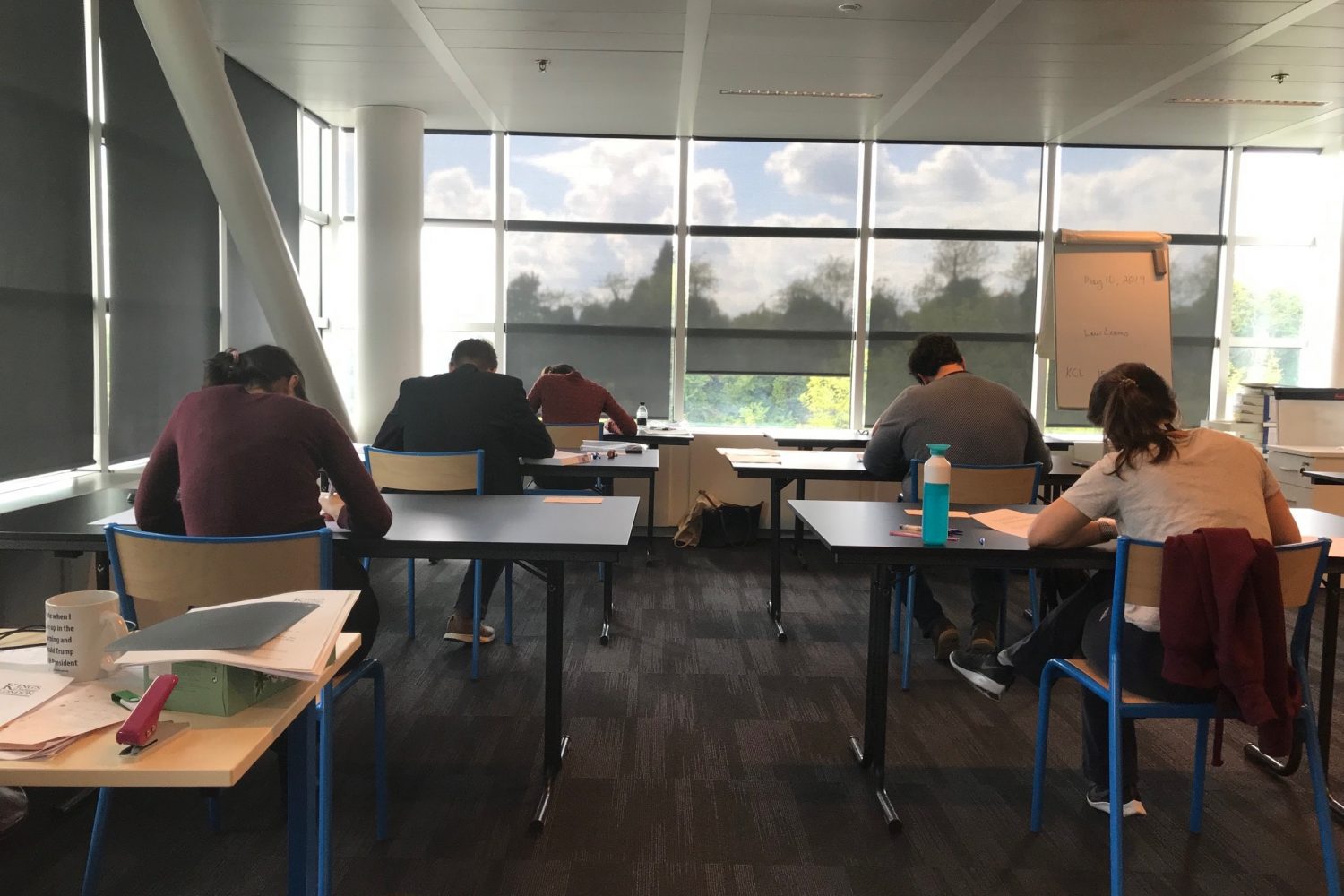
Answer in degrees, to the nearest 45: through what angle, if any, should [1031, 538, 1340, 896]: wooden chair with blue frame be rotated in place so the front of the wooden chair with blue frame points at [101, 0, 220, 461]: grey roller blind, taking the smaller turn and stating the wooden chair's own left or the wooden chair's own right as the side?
approximately 45° to the wooden chair's own left

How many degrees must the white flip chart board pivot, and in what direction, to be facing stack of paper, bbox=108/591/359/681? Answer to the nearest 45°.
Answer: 0° — it already faces it

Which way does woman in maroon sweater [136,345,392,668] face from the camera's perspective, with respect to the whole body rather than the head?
away from the camera

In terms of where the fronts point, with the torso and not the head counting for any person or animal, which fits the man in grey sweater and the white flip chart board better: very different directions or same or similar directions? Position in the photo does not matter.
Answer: very different directions

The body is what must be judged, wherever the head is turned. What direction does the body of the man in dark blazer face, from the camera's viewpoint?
away from the camera

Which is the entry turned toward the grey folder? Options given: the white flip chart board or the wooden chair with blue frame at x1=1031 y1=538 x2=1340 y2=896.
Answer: the white flip chart board

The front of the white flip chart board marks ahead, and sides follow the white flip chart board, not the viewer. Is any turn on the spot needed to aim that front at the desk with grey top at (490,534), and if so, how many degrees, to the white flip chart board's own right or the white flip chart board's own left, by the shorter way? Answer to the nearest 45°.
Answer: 0° — it already faces it

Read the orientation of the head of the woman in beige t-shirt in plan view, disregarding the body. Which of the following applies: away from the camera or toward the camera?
away from the camera

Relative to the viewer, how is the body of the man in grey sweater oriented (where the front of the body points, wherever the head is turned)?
away from the camera

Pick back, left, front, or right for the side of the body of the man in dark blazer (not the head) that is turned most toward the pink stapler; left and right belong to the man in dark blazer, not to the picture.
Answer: back

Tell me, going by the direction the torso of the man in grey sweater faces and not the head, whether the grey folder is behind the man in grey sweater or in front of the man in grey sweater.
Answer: behind

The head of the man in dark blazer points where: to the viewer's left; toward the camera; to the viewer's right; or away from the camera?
away from the camera
